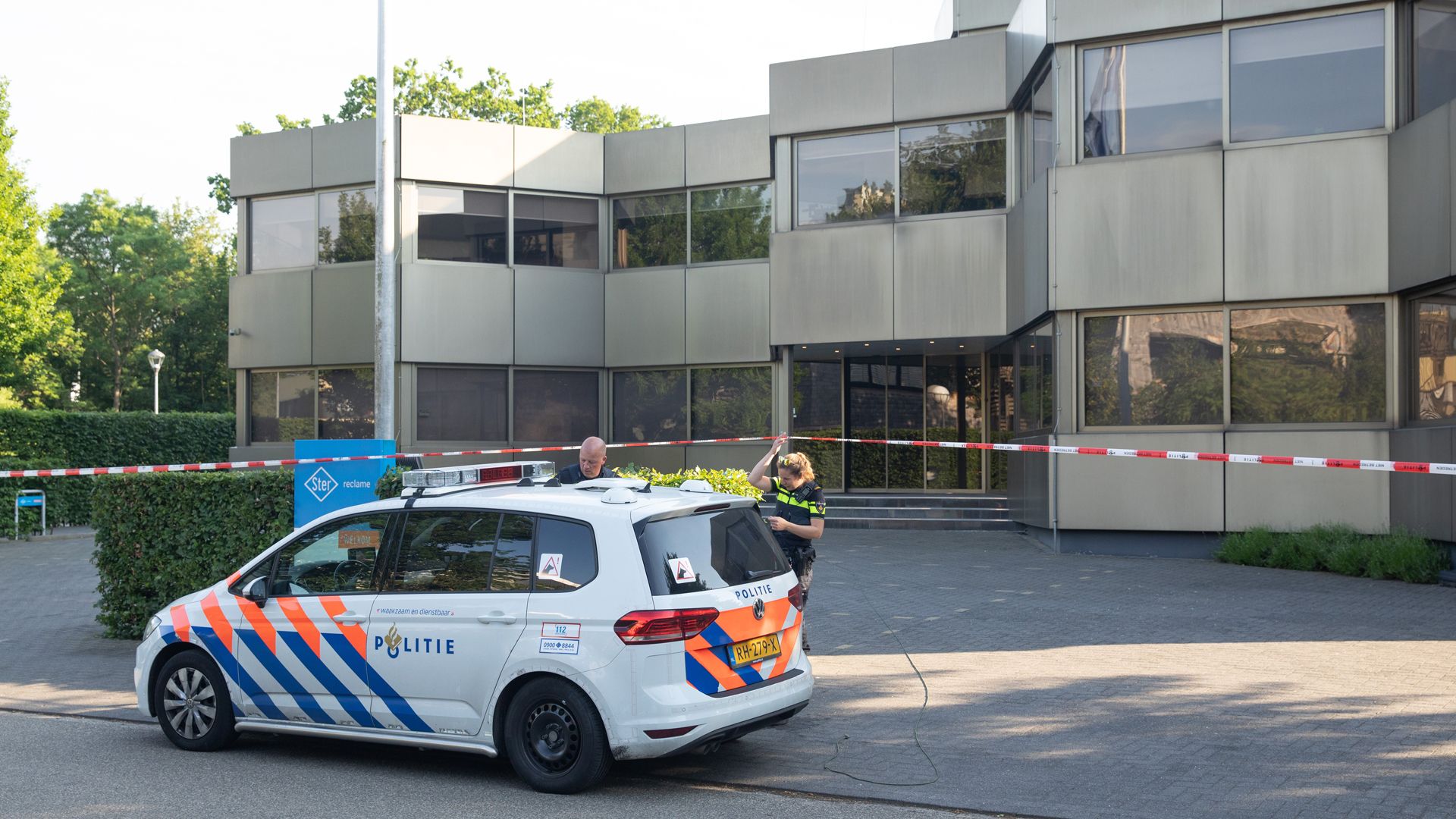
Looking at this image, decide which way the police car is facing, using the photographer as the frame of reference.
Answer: facing away from the viewer and to the left of the viewer

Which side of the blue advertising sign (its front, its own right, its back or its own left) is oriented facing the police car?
front

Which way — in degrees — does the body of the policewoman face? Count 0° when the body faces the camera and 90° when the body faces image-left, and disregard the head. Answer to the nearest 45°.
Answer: approximately 45°

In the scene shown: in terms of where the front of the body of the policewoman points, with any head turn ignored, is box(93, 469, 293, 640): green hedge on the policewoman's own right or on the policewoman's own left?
on the policewoman's own right

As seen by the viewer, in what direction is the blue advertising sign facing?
toward the camera

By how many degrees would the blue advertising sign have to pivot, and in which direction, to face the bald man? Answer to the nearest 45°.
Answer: approximately 45° to its left

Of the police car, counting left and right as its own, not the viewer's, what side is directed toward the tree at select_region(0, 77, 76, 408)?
front

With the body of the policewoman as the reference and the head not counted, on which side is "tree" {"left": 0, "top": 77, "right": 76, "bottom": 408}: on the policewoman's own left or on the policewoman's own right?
on the policewoman's own right

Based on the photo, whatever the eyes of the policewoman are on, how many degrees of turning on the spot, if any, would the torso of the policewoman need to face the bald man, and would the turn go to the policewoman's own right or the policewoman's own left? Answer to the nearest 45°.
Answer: approximately 45° to the policewoman's own right

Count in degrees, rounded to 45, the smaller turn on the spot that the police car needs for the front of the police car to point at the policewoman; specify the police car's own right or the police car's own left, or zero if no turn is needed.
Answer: approximately 90° to the police car's own right

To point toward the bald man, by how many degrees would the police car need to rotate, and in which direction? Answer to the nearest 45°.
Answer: approximately 45° to its right

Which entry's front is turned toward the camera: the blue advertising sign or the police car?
the blue advertising sign

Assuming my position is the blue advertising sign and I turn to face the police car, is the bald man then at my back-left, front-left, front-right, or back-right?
front-left

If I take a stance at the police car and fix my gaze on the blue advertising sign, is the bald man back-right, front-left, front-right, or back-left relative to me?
front-right

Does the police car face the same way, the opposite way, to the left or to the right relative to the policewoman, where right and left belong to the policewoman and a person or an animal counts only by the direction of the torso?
to the right

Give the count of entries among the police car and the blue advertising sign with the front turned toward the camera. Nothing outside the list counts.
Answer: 1

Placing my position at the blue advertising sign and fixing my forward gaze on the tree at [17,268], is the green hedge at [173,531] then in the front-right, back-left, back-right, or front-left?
front-left

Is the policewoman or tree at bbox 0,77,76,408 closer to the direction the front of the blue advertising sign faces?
the policewoman
